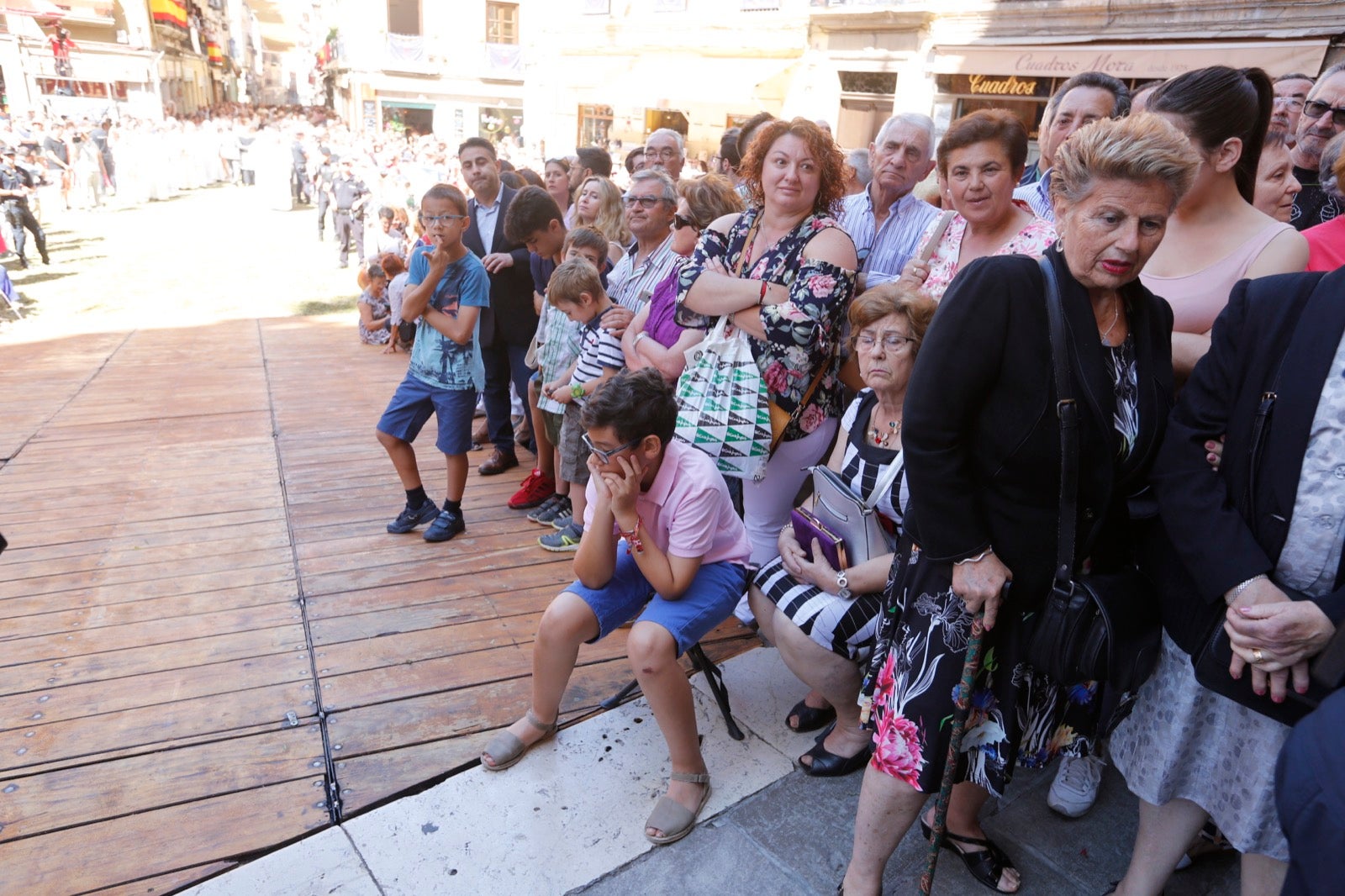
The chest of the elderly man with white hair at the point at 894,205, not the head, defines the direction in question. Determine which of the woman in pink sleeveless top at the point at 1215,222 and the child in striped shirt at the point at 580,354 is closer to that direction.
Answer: the child in striped shirt

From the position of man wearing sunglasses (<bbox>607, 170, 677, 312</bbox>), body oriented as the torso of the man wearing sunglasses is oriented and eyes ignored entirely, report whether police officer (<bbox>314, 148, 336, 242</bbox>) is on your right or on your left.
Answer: on your right

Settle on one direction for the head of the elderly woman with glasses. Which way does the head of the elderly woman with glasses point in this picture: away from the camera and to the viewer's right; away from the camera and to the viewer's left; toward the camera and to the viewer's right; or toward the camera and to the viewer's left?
toward the camera and to the viewer's left

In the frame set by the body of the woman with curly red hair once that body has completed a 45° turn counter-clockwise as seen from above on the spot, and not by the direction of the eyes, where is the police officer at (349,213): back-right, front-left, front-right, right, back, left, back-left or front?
back-right

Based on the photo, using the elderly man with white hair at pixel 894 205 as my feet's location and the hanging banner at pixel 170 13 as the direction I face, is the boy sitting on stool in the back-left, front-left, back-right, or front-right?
back-left

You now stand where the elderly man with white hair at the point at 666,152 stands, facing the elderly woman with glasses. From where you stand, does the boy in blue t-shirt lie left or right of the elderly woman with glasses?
right

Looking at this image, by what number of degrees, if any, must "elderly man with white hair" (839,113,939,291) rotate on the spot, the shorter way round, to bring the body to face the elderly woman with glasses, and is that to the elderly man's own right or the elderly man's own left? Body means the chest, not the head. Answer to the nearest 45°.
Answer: approximately 45° to the elderly man's own left

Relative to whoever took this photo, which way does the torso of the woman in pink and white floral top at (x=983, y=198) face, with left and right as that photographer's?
facing the viewer and to the left of the viewer

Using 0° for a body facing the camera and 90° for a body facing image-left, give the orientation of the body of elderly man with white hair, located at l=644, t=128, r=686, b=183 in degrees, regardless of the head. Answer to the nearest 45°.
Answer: approximately 45°

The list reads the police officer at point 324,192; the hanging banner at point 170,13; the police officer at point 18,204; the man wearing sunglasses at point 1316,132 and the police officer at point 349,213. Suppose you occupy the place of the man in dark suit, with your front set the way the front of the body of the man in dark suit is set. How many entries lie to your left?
1

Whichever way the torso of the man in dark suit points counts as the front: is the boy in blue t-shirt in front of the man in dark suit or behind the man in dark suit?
in front

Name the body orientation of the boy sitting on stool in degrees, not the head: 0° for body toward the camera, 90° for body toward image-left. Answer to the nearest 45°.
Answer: approximately 45°

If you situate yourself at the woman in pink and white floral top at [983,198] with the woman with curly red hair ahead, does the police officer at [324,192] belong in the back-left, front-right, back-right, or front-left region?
front-right
